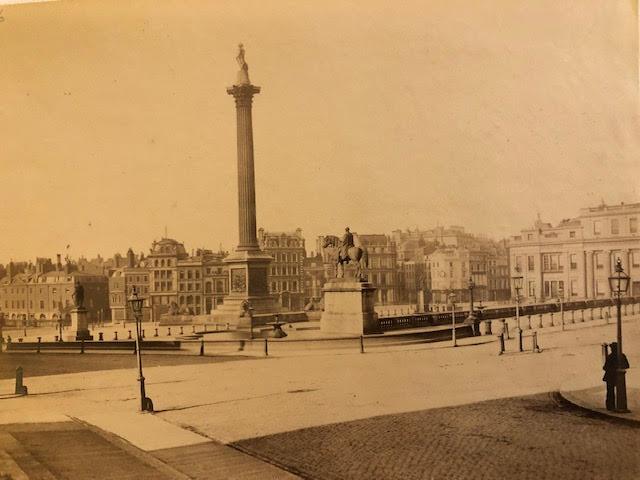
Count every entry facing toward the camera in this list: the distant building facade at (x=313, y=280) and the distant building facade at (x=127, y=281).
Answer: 2

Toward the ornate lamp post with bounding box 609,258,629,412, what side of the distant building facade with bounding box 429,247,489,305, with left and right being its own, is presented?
front

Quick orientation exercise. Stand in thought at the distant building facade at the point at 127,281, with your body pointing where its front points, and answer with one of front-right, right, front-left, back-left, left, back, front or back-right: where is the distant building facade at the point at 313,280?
left

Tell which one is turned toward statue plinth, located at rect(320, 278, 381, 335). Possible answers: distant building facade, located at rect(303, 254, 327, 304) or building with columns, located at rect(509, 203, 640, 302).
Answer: the distant building facade

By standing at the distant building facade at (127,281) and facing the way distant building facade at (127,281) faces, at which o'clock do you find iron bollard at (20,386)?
The iron bollard is roughly at 12 o'clock from the distant building facade.

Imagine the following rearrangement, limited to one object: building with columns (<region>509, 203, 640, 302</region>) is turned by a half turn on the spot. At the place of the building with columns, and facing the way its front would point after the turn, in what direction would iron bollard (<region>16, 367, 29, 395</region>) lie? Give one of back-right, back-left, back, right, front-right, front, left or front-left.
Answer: back-left

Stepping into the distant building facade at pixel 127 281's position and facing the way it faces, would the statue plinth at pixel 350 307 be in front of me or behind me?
in front
